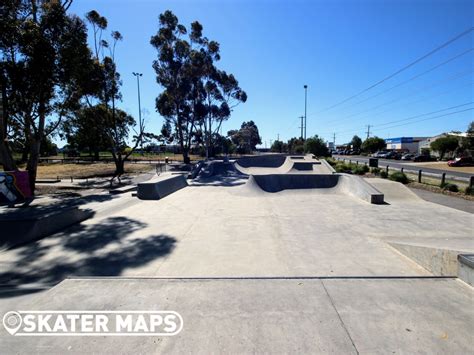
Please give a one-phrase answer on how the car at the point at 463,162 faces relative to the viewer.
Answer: facing to the left of the viewer

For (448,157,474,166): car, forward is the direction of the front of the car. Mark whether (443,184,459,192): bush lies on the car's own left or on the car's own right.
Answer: on the car's own left

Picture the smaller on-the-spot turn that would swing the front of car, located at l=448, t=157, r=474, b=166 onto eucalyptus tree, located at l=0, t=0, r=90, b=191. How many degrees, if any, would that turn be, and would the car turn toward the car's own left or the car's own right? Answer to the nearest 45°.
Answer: approximately 90° to the car's own left

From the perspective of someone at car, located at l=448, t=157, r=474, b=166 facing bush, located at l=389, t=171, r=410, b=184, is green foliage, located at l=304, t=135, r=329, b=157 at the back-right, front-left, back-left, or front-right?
back-right

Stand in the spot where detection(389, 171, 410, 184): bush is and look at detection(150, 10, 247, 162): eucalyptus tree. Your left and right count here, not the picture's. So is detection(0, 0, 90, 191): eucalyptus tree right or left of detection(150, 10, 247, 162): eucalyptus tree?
left

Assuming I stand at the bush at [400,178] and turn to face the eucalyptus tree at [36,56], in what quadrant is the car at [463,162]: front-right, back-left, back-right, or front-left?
back-right

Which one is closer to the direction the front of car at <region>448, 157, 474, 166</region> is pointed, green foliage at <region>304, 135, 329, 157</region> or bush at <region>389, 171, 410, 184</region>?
the green foliage

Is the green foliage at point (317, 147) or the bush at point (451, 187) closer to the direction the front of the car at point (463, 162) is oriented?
the green foliage

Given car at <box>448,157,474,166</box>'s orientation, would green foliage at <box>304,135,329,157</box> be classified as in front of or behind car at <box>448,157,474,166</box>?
in front

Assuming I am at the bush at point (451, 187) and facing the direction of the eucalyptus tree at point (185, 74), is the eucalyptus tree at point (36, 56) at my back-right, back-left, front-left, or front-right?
front-left

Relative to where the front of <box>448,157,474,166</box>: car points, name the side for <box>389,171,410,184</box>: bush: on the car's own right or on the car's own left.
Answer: on the car's own left

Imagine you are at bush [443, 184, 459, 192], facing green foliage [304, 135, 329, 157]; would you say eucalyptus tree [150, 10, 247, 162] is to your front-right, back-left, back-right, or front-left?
front-left

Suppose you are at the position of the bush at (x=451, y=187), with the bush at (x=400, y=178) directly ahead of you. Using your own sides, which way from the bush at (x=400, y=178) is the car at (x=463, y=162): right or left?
right

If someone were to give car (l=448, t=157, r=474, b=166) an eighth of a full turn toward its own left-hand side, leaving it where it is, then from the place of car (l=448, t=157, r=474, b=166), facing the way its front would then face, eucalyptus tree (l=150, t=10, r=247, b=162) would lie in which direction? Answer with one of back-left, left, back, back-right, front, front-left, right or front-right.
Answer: front
